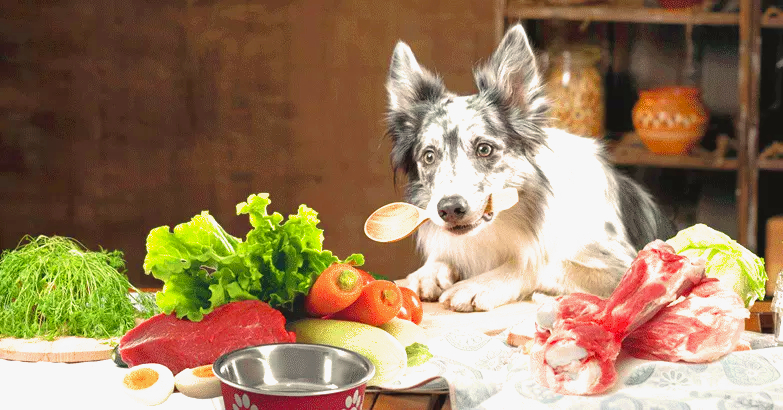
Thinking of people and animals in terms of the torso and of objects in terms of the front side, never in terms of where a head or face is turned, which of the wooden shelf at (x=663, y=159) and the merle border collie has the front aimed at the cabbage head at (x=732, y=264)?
the wooden shelf

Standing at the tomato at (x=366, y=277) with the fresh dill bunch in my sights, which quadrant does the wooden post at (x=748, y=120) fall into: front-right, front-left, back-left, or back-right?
back-right

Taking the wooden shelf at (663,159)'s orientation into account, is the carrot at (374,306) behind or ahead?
ahead

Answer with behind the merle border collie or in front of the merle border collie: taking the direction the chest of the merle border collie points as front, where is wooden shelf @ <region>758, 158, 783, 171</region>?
behind

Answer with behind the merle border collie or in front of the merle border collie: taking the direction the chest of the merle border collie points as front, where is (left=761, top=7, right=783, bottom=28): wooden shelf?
behind

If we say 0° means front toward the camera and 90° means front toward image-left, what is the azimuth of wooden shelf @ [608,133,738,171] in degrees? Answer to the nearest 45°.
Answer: approximately 0°

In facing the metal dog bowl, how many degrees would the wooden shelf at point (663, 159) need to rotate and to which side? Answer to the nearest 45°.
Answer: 0° — it already faces it

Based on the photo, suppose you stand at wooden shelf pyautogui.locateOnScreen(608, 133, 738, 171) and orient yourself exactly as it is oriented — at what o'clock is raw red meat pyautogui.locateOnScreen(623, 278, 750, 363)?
The raw red meat is roughly at 12 o'clock from the wooden shelf.

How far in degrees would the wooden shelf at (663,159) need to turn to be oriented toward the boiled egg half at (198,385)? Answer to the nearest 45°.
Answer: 0° — it already faces it

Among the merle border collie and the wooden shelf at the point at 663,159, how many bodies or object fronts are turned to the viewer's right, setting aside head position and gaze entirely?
0

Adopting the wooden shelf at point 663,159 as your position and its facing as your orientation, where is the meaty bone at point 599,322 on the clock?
The meaty bone is roughly at 12 o'clock from the wooden shelf.
